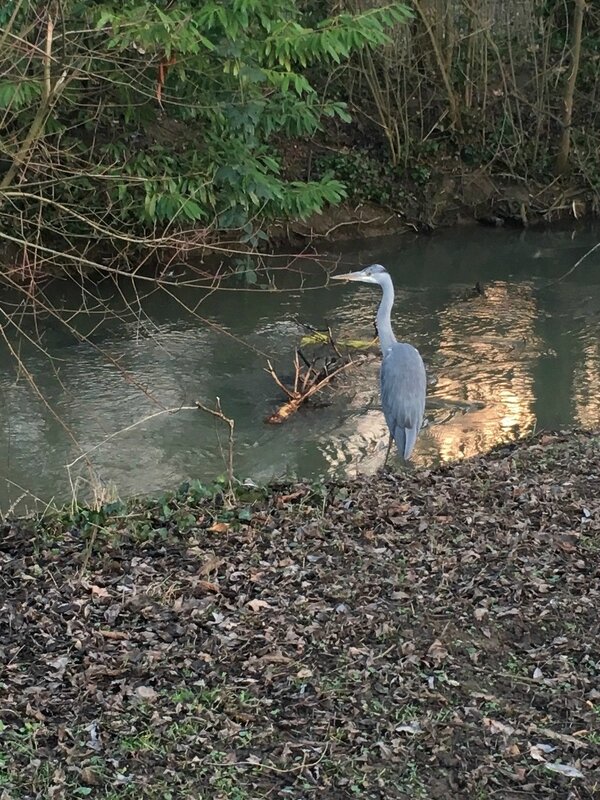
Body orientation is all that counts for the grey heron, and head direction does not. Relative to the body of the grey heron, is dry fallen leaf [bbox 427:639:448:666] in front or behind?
behind

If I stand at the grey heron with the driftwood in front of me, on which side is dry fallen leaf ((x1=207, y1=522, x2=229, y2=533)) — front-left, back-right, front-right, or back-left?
back-left

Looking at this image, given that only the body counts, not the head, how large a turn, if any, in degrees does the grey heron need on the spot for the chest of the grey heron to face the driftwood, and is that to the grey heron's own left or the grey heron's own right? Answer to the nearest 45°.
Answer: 0° — it already faces it

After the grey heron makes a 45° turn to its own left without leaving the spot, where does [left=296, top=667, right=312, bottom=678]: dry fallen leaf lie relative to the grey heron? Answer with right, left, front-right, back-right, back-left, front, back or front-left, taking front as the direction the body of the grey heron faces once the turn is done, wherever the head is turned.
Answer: left

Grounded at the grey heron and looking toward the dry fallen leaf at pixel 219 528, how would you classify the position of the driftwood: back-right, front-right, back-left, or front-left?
back-right

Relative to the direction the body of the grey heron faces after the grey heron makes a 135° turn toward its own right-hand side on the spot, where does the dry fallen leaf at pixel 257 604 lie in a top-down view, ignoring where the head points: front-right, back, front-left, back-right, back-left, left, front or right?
right

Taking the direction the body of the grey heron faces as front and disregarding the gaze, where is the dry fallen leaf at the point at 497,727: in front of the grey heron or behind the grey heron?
behind

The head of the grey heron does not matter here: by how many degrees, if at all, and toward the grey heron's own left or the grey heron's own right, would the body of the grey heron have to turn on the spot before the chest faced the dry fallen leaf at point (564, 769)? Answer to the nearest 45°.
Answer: approximately 135° to the grey heron's own left

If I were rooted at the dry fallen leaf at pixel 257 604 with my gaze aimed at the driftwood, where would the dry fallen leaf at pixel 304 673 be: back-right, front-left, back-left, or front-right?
back-right

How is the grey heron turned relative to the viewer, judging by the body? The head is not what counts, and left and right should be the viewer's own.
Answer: facing away from the viewer and to the left of the viewer
